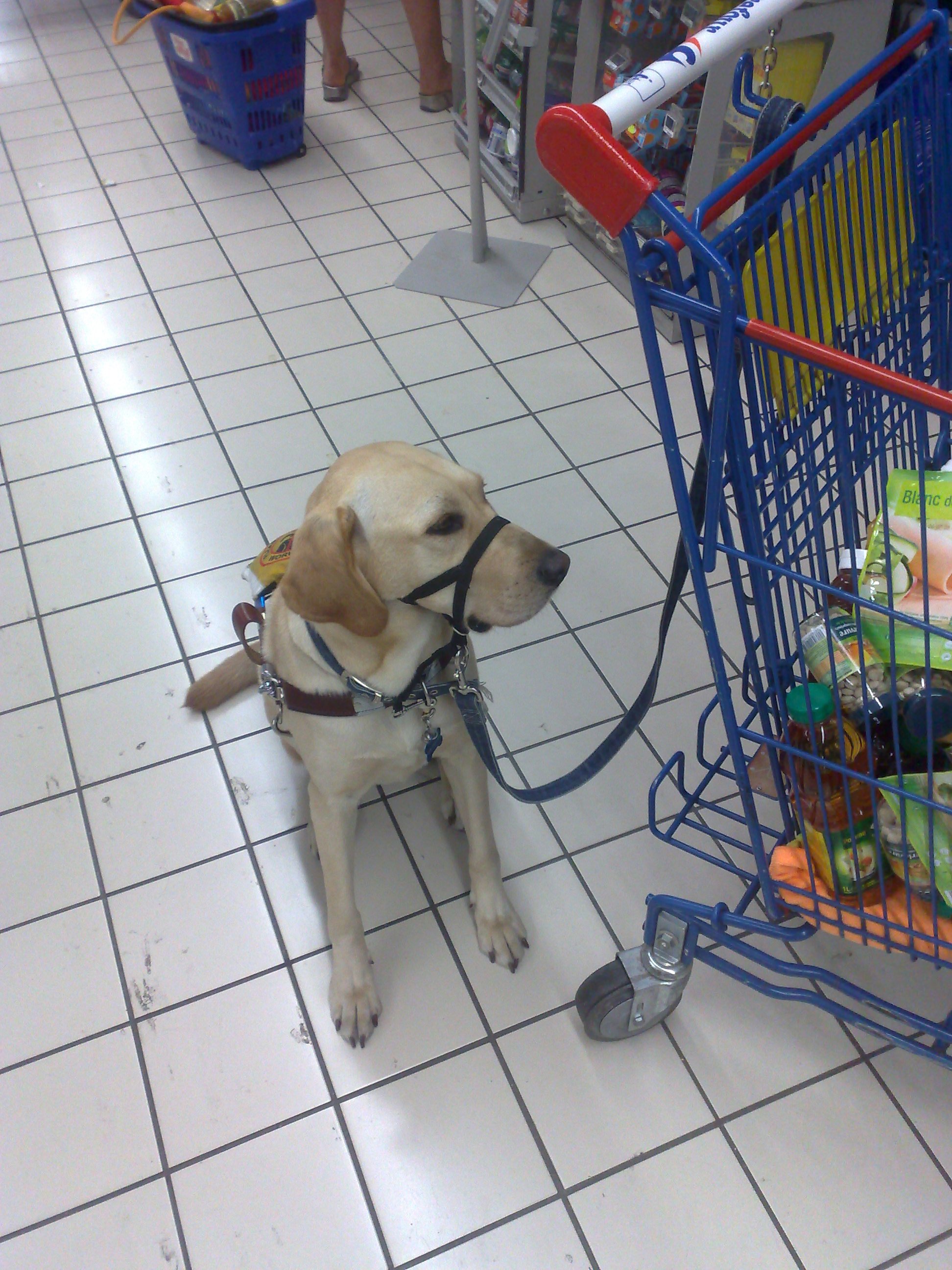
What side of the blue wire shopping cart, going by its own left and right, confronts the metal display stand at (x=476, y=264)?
back

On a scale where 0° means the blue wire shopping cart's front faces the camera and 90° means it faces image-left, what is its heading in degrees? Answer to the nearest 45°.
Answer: approximately 315°

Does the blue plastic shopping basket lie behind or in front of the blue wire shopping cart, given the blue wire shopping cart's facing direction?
behind

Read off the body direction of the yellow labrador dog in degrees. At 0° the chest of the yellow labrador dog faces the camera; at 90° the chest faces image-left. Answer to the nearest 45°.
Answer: approximately 315°

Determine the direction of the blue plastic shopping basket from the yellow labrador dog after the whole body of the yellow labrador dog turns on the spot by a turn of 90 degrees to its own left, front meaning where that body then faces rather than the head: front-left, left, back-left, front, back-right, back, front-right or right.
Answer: front-left

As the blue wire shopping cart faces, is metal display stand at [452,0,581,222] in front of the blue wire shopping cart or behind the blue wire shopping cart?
behind
